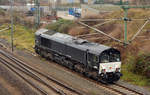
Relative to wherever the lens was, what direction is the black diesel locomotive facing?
facing the viewer and to the right of the viewer
